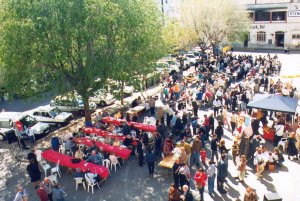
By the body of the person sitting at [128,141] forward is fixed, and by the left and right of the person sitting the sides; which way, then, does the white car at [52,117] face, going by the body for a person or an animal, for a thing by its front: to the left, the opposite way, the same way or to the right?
to the left

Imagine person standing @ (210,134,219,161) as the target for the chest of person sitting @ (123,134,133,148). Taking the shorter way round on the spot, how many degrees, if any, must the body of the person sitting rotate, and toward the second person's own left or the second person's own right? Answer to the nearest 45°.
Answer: approximately 135° to the second person's own left

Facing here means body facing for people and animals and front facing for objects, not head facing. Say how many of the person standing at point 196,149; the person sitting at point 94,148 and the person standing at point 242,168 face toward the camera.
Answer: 1

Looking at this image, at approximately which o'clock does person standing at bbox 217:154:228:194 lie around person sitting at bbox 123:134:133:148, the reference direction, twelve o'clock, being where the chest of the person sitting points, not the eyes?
The person standing is roughly at 9 o'clock from the person sitting.

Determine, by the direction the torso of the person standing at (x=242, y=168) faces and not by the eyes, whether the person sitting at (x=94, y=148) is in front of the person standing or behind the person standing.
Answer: in front

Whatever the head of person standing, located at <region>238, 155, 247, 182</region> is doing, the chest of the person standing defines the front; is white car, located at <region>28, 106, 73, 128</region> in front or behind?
in front
